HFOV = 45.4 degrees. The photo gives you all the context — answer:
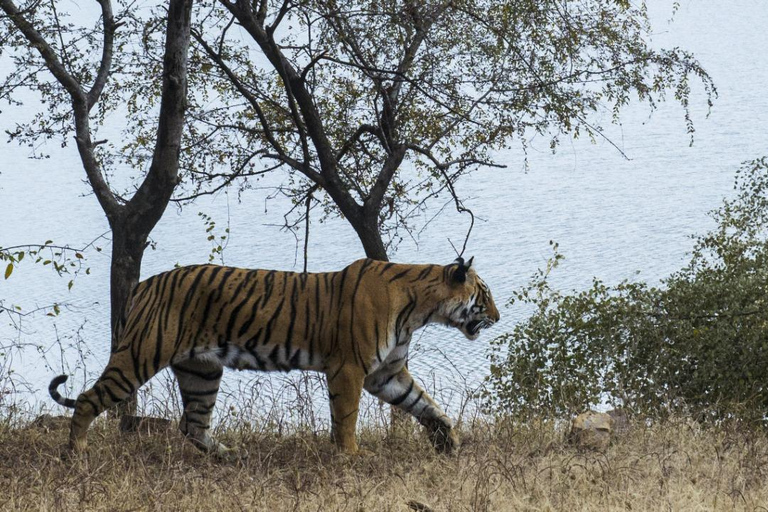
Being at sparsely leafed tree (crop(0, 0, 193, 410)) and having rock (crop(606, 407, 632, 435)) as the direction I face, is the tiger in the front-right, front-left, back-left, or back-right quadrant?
front-right

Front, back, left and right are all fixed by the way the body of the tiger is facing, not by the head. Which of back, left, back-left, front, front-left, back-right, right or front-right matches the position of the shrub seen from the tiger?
front-left

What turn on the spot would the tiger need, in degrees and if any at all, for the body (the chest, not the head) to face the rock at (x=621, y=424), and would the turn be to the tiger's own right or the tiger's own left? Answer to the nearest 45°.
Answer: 0° — it already faces it

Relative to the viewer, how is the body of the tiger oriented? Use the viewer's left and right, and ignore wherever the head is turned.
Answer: facing to the right of the viewer

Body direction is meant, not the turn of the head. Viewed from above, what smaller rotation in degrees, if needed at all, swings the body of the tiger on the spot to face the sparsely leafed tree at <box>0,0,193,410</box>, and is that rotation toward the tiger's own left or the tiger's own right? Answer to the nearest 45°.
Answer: approximately 135° to the tiger's own left

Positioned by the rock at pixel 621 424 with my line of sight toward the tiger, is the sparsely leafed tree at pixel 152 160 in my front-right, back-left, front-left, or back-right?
front-right

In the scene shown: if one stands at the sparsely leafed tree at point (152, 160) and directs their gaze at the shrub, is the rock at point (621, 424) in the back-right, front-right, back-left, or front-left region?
front-right

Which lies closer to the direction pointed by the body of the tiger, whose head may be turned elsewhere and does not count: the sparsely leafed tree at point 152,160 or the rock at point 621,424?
the rock

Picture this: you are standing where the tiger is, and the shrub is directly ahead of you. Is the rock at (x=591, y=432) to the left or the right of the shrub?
right

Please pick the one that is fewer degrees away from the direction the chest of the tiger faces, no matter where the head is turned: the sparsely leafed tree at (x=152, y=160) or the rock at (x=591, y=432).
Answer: the rock

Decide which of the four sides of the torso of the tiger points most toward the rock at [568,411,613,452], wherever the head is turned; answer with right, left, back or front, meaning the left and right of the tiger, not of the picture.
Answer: front

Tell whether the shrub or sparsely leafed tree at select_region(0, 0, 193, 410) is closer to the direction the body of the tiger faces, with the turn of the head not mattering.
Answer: the shrub

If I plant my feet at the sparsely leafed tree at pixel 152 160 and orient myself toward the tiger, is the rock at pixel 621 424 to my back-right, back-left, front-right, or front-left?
front-left
